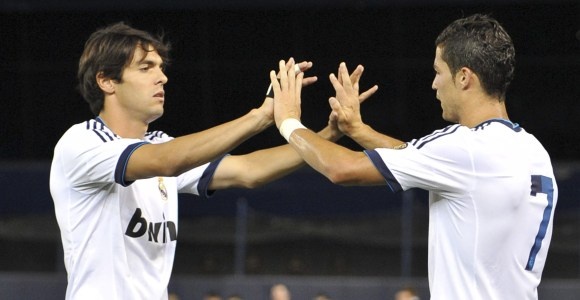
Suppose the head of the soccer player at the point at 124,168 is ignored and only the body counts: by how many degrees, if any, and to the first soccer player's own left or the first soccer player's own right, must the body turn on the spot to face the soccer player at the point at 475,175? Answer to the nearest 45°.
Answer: approximately 45° to the first soccer player's own left

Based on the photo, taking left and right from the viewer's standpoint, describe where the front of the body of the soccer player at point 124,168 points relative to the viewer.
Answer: facing the viewer and to the right of the viewer

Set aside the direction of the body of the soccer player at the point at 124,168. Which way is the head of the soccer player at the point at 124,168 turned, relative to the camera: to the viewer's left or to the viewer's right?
to the viewer's right
